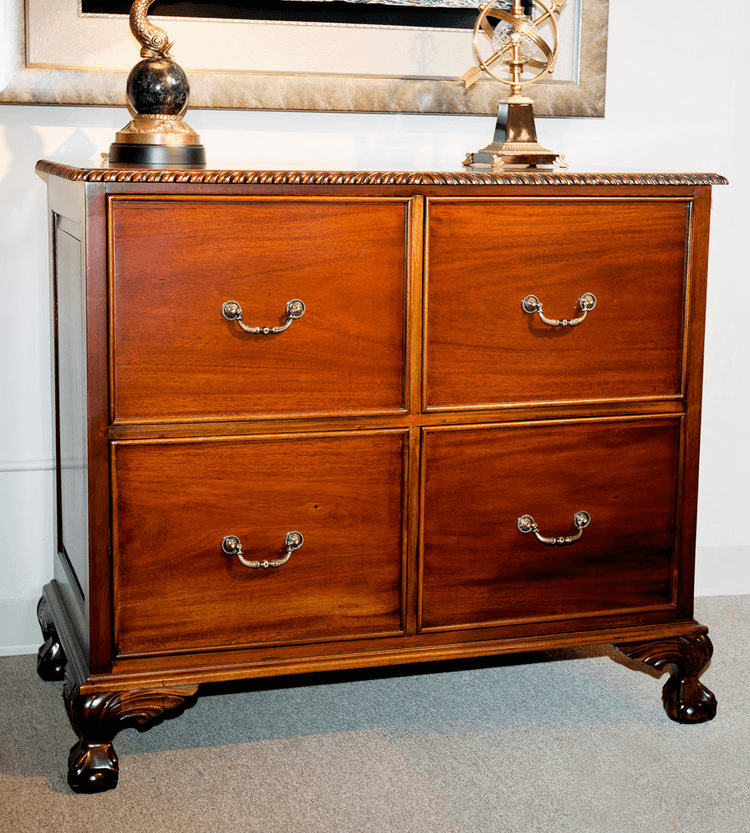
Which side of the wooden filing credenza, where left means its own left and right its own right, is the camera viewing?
front
